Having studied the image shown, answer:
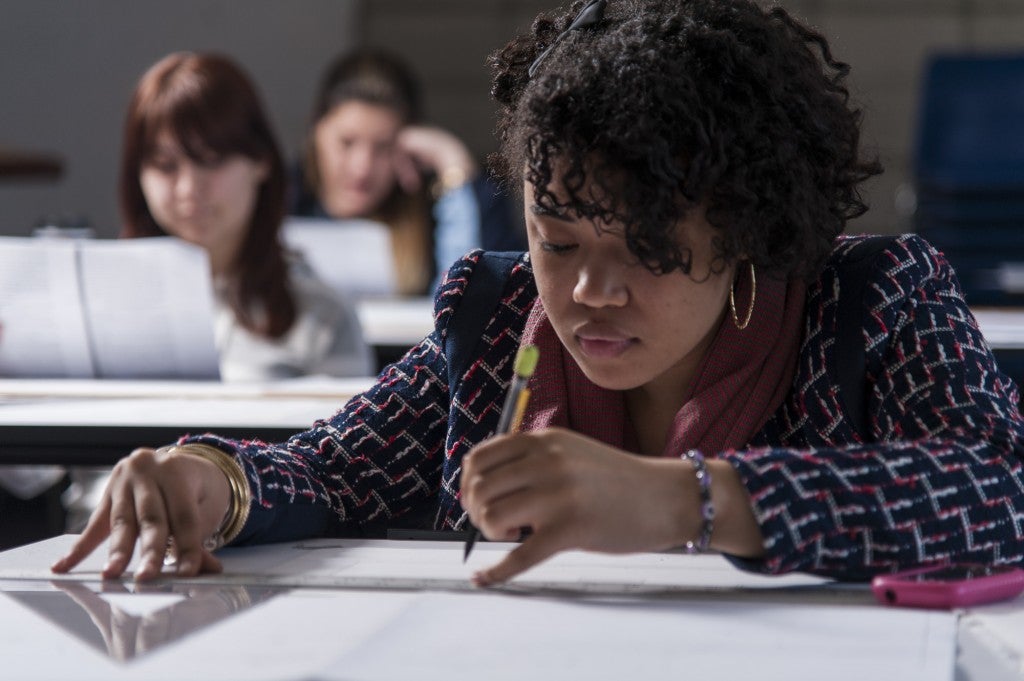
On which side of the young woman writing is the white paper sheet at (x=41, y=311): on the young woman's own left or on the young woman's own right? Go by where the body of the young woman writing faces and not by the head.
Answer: on the young woman's own right

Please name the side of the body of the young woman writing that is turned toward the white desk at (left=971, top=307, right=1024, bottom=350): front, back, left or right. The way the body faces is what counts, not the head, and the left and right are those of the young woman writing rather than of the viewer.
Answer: back

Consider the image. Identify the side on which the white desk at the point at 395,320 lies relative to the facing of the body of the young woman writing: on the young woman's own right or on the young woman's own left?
on the young woman's own right

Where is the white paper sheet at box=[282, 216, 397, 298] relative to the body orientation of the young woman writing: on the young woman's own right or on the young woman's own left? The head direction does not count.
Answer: on the young woman's own right

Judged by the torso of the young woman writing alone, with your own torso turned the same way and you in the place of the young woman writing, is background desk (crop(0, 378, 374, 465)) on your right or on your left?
on your right

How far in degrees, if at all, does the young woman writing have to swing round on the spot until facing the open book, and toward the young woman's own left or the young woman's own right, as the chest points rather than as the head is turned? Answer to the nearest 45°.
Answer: approximately 90° to the young woman's own right
